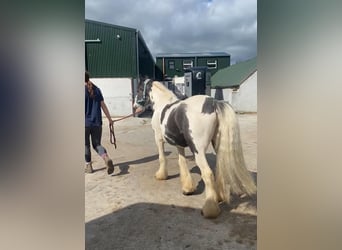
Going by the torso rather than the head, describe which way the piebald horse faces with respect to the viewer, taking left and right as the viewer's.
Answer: facing away from the viewer and to the left of the viewer

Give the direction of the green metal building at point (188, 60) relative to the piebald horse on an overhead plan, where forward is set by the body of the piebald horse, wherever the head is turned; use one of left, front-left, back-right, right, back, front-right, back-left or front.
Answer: front-right
